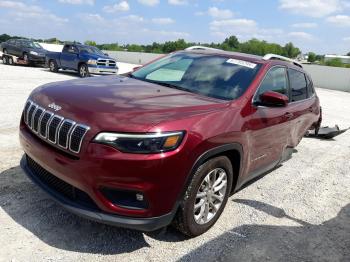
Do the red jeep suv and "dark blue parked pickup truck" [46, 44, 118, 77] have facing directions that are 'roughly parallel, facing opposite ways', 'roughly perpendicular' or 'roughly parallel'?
roughly perpendicular

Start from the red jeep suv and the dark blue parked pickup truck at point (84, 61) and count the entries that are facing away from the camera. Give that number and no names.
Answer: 0

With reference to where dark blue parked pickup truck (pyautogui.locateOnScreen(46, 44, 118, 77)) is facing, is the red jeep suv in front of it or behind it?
in front

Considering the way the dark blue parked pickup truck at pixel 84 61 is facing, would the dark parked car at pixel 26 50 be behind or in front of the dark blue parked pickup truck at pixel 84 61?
behind

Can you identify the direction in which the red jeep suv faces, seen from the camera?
facing the viewer and to the left of the viewer

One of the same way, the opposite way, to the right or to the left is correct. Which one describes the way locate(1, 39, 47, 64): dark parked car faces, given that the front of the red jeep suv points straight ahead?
to the left

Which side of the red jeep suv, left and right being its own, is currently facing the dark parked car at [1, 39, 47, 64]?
right

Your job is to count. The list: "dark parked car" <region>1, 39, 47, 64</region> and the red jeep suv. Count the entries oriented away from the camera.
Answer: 0

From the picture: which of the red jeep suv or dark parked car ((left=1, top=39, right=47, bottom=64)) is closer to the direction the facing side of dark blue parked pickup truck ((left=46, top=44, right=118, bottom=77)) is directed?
the red jeep suv

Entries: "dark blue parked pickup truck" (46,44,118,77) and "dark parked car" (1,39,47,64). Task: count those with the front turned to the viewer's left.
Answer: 0

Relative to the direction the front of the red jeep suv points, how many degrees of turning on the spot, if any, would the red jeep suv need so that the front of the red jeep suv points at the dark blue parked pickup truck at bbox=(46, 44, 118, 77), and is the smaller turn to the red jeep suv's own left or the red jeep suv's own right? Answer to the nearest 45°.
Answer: approximately 135° to the red jeep suv's own right

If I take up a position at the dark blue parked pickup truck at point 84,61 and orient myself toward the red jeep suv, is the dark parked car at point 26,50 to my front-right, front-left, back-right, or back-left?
back-right

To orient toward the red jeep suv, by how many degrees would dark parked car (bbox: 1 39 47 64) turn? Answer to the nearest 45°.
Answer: approximately 45° to its right

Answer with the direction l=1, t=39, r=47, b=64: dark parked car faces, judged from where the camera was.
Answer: facing the viewer and to the right of the viewer
